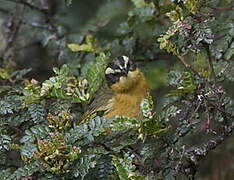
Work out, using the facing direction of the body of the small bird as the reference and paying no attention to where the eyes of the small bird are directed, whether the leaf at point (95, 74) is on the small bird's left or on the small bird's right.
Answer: on the small bird's right

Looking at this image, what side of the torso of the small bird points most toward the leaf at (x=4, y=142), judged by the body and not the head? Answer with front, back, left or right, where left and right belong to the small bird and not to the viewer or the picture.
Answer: right

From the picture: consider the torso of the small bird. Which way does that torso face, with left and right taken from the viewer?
facing the viewer and to the right of the viewer

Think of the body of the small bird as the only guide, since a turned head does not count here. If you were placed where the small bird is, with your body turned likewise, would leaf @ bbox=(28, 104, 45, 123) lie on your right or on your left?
on your right
